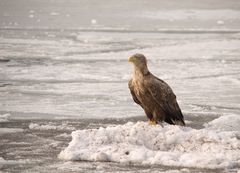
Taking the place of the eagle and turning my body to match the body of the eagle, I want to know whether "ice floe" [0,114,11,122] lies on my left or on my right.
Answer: on my right

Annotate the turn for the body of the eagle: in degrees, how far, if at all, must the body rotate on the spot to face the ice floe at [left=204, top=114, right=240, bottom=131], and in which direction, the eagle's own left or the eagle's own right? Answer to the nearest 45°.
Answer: approximately 180°

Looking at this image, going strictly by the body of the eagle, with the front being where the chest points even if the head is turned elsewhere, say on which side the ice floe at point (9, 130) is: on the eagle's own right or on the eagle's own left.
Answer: on the eagle's own right

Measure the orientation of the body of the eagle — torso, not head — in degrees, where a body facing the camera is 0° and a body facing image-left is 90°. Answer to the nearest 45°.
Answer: approximately 45°

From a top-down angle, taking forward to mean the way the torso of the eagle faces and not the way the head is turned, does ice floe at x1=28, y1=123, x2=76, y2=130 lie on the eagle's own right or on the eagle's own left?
on the eagle's own right

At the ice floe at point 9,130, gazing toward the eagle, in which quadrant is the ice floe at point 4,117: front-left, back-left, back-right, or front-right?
back-left
